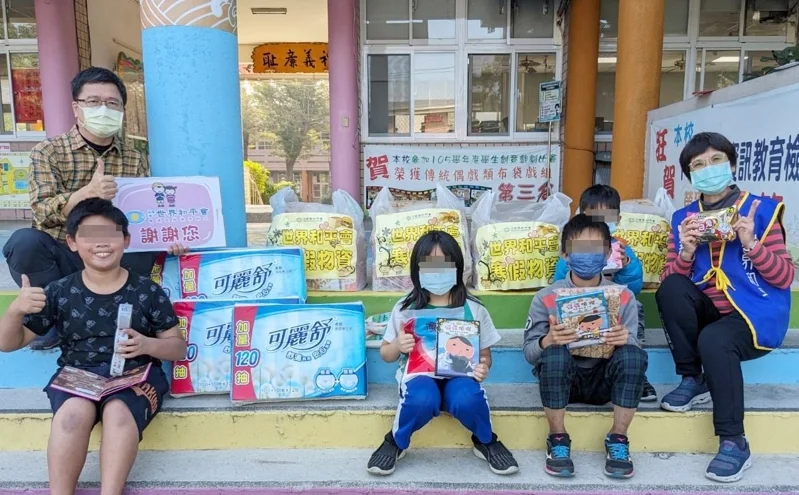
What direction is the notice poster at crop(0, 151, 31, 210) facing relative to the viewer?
toward the camera

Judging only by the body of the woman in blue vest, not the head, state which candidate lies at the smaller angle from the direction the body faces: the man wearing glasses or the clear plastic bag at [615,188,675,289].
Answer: the man wearing glasses

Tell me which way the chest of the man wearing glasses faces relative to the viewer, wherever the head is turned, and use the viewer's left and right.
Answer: facing the viewer

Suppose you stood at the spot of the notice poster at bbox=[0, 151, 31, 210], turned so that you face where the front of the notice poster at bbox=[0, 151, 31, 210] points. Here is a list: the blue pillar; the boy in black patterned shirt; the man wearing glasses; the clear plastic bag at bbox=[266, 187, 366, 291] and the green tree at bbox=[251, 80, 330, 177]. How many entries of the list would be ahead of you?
4

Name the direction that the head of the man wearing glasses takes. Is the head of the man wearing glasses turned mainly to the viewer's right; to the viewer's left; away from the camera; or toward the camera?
toward the camera

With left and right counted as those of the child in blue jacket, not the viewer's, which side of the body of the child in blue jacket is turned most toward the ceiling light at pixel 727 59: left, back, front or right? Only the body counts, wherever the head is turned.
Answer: back

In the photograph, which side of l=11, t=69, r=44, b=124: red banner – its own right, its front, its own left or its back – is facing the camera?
front

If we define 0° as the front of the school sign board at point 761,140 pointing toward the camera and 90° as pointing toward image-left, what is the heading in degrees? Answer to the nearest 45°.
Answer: approximately 45°

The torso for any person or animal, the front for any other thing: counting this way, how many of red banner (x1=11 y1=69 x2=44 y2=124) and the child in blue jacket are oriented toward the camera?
2

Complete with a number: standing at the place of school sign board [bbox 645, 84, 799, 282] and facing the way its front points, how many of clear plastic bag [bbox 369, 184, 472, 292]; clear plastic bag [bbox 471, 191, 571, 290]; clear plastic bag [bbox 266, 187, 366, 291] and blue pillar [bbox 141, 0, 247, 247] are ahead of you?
4

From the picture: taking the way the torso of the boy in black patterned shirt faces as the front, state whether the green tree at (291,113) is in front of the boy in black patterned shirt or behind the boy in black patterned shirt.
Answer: behind

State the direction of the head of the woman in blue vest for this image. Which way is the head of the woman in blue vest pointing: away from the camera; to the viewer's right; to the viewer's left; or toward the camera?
toward the camera

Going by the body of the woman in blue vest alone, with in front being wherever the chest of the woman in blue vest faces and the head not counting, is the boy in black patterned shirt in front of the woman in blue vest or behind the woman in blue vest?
in front

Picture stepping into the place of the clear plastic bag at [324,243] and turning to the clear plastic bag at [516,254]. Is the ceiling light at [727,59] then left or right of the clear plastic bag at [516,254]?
left
